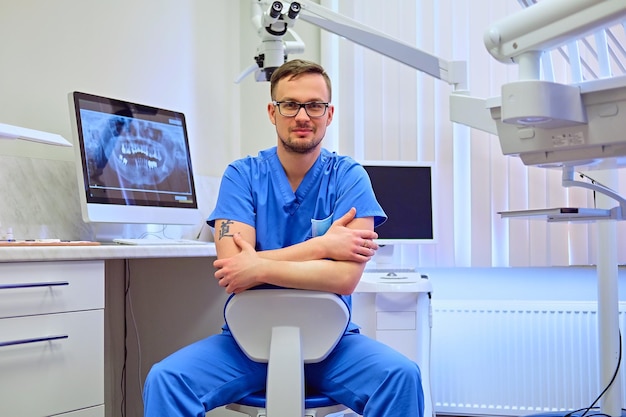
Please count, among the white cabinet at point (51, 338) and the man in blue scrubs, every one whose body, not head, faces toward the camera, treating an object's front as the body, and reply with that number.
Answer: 2

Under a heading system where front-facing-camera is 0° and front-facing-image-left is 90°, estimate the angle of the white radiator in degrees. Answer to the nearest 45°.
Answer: approximately 0°

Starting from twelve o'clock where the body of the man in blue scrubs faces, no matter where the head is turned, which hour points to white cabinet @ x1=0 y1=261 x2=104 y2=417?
The white cabinet is roughly at 3 o'clock from the man in blue scrubs.

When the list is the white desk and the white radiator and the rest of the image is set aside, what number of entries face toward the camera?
2

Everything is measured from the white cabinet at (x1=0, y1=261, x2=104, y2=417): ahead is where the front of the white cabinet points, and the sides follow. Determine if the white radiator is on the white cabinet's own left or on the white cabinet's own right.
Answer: on the white cabinet's own left

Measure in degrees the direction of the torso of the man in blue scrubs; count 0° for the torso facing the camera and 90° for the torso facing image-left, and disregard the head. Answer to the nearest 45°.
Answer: approximately 0°

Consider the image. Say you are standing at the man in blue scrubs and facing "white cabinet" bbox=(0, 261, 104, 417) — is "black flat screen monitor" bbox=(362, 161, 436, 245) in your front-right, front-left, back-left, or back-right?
back-right
